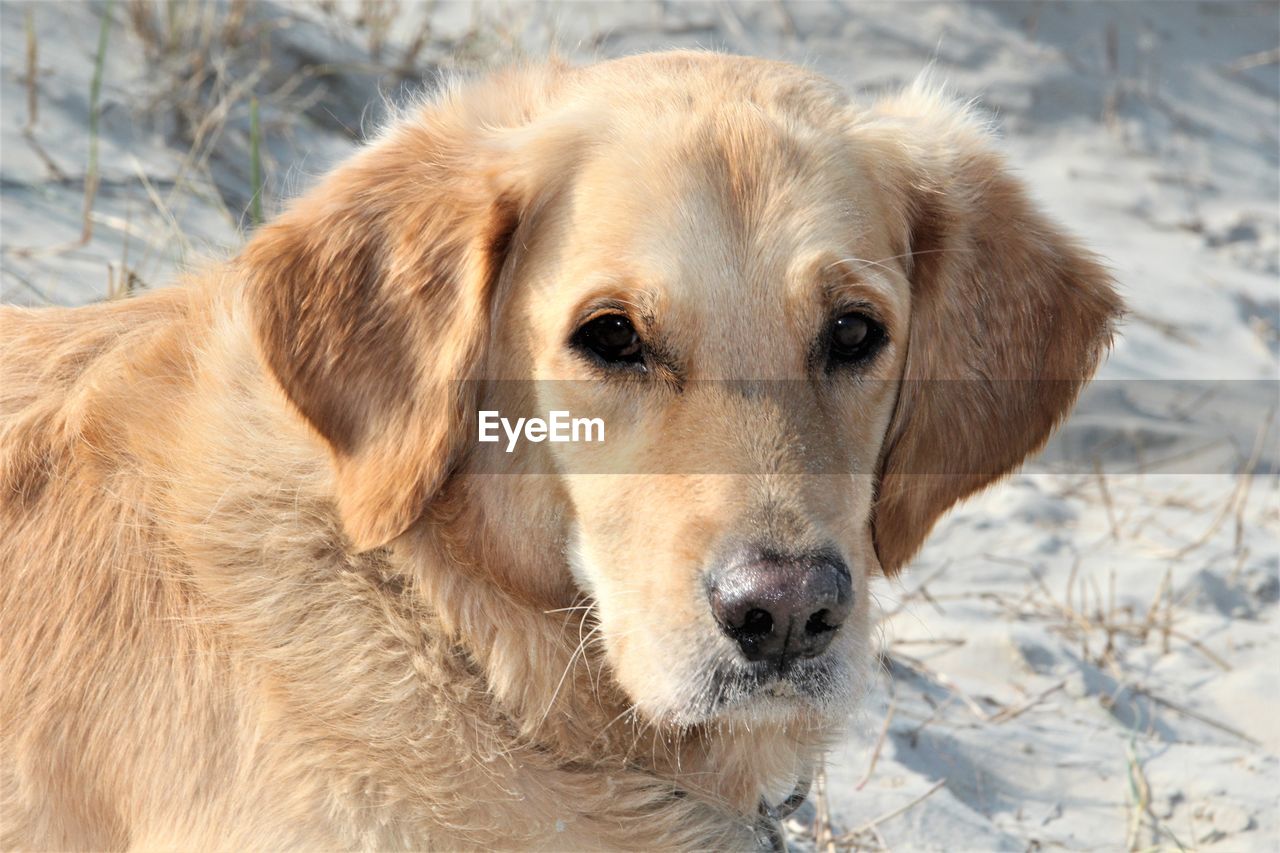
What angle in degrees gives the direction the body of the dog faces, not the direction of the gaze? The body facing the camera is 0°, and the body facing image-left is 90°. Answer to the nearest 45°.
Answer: approximately 315°
